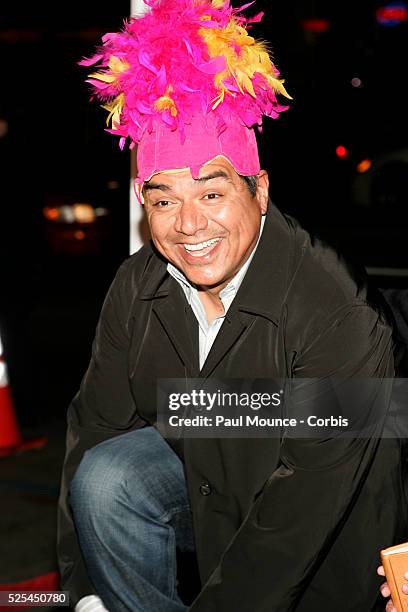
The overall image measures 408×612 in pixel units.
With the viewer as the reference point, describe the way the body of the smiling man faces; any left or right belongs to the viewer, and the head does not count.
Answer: facing the viewer and to the left of the viewer
